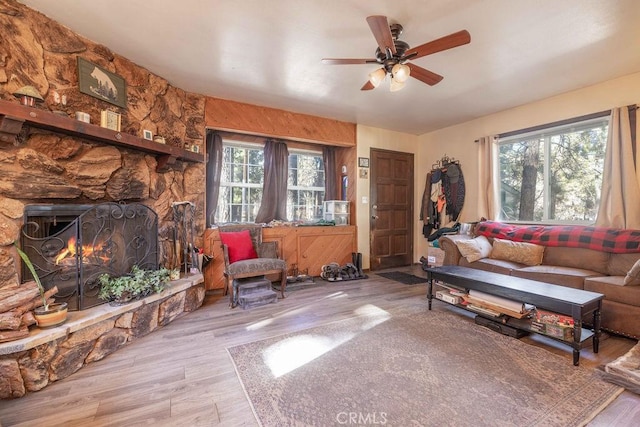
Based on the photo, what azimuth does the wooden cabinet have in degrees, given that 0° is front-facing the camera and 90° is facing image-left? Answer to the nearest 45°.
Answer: approximately 0°

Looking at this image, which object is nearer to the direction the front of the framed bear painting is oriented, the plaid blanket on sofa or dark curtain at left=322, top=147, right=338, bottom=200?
the plaid blanket on sofa

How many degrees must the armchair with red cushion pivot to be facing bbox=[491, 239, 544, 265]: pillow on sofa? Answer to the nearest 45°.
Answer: approximately 45° to its left

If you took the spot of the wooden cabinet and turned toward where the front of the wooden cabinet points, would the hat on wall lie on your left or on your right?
on your left

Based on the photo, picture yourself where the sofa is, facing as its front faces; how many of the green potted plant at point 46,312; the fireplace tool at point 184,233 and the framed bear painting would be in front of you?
3

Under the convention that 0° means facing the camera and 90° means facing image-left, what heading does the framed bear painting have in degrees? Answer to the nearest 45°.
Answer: approximately 315°

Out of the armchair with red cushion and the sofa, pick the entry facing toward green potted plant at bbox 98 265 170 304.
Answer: the sofa

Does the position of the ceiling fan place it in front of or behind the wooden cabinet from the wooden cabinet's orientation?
in front

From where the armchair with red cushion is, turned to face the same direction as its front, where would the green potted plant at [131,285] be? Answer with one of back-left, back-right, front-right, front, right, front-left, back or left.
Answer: right

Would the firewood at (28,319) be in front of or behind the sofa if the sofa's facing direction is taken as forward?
in front

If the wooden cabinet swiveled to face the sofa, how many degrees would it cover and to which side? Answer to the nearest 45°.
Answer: approximately 45° to its left

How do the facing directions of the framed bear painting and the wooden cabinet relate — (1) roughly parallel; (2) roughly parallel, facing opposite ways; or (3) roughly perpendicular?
roughly perpendicular

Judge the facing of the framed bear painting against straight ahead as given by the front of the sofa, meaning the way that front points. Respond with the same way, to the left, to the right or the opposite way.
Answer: the opposite way

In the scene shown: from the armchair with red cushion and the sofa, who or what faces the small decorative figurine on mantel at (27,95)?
the sofa

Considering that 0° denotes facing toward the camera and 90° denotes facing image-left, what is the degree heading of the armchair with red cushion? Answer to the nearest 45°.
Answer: approximately 315°
